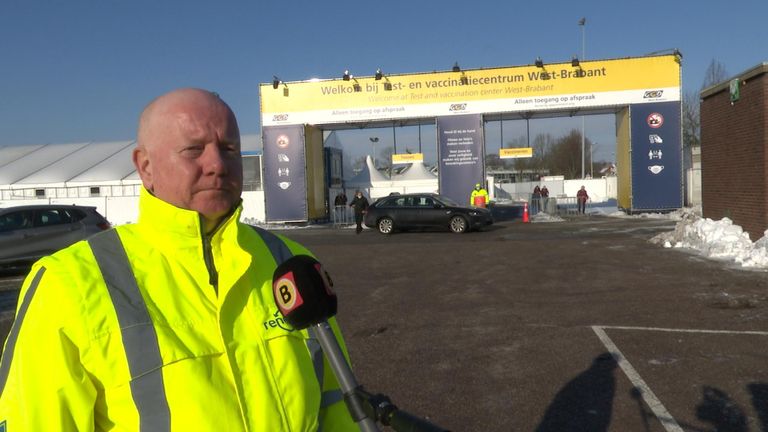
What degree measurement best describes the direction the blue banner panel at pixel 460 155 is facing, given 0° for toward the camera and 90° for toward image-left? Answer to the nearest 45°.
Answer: approximately 0°

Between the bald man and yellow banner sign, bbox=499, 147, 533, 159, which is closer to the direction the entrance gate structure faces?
the bald man

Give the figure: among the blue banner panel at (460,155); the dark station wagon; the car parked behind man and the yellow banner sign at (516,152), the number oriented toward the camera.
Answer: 2

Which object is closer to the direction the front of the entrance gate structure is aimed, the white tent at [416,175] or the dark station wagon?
the dark station wagon

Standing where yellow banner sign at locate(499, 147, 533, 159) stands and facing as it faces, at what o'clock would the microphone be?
The microphone is roughly at 12 o'clock from the yellow banner sign.

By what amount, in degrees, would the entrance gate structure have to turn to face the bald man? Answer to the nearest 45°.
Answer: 0° — it already faces them

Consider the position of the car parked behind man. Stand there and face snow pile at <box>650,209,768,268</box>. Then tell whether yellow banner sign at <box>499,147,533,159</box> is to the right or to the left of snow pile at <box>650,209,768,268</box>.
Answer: left

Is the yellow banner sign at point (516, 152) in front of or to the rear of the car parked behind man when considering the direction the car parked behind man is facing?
to the rear

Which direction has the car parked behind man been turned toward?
to the viewer's left
